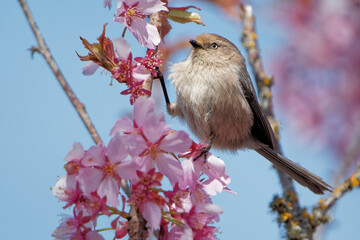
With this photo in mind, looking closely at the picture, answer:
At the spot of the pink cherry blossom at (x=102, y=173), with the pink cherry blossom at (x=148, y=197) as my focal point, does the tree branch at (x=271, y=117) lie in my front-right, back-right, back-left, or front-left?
front-left

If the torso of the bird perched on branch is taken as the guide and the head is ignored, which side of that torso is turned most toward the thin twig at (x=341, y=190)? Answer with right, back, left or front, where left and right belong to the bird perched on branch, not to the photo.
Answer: back

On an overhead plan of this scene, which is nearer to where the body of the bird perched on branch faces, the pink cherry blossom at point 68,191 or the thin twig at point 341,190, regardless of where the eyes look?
the pink cherry blossom

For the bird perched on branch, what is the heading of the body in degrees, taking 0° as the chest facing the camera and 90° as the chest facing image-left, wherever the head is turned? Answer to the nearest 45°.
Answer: approximately 45°

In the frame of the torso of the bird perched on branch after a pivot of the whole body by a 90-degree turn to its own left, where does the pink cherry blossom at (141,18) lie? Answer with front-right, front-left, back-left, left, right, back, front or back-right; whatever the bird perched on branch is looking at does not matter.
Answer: back-right

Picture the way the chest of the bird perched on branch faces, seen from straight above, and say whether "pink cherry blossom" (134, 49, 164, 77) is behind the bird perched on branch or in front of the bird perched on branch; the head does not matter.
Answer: in front

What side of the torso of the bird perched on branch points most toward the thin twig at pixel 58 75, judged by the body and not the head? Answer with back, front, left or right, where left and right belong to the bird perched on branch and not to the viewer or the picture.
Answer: front
